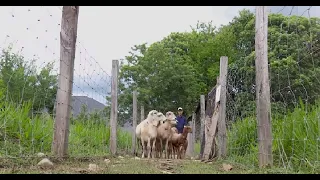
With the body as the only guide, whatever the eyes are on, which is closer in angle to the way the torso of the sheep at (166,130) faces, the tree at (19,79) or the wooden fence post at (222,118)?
the wooden fence post

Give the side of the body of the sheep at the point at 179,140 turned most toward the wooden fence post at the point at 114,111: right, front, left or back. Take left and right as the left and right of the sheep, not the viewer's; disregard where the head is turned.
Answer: right

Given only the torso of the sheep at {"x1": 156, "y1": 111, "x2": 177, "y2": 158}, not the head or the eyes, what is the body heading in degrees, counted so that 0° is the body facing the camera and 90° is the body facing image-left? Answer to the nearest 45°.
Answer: approximately 315°

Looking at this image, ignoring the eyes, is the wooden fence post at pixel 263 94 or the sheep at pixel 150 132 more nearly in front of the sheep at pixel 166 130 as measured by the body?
the wooden fence post

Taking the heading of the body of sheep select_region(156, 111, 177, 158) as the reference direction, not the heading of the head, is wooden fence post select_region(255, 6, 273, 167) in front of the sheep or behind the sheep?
in front

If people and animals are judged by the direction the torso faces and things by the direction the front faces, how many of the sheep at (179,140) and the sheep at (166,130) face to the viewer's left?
0

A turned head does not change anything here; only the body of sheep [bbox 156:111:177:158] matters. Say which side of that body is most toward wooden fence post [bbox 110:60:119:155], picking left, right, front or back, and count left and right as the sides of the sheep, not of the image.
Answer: right

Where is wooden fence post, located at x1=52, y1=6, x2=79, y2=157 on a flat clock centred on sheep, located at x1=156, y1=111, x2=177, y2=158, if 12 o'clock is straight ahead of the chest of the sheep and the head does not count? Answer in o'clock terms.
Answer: The wooden fence post is roughly at 2 o'clock from the sheep.

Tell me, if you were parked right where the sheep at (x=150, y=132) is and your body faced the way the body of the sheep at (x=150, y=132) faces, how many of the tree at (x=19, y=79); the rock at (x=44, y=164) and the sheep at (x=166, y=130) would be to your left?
1

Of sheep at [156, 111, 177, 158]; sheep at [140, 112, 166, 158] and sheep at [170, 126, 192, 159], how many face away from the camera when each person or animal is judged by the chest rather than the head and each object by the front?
0

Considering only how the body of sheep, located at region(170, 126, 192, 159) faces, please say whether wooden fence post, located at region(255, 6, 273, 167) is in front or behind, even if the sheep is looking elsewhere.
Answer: in front

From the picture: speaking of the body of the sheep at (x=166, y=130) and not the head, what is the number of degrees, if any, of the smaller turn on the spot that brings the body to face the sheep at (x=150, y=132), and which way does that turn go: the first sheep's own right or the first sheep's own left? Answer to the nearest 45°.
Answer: approximately 90° to the first sheep's own right

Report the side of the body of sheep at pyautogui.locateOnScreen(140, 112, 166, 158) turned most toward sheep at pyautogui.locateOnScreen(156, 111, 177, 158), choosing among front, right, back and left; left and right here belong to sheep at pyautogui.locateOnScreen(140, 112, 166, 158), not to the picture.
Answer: left

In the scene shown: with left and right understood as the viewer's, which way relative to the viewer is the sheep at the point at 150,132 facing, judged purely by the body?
facing the viewer and to the right of the viewer
